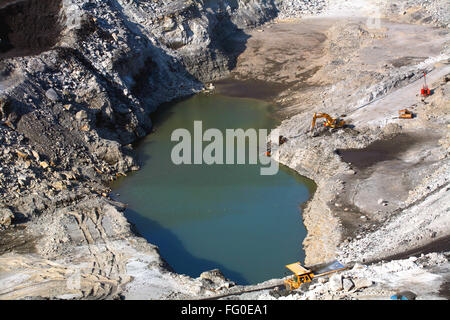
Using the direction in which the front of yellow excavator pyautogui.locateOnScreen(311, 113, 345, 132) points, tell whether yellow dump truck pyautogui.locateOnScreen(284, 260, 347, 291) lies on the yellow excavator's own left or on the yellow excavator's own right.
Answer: on the yellow excavator's own left

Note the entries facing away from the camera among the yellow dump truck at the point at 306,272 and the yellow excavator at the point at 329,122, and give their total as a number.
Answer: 0

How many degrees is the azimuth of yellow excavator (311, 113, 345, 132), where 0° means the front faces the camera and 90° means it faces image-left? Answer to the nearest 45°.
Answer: approximately 90°
